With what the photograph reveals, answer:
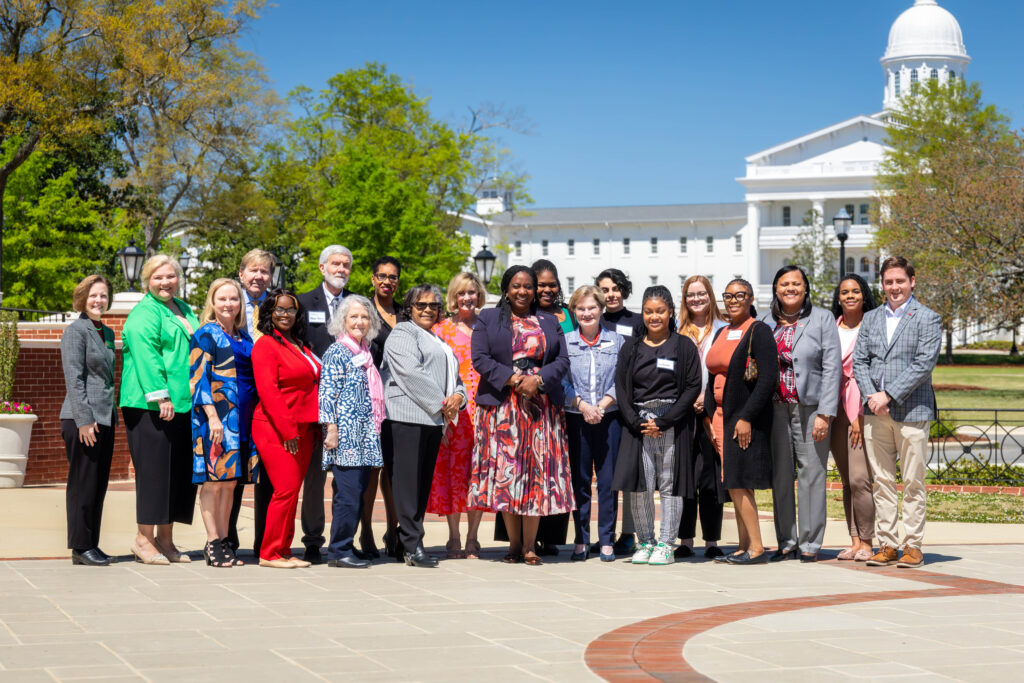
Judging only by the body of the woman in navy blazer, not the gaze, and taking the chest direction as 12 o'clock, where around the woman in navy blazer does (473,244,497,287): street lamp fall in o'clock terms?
The street lamp is roughly at 6 o'clock from the woman in navy blazer.

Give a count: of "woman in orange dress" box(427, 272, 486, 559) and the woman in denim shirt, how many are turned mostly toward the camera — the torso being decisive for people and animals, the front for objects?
2

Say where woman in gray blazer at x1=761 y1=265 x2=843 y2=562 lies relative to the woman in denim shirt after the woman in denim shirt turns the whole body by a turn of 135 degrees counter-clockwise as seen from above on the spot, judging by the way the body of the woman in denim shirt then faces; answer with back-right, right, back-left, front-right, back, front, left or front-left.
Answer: front-right

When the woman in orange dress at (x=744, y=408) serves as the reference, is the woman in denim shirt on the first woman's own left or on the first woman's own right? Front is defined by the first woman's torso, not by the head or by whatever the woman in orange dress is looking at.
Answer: on the first woman's own right

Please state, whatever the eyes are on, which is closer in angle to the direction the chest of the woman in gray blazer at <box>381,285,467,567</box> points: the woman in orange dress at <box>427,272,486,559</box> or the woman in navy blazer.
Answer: the woman in navy blazer

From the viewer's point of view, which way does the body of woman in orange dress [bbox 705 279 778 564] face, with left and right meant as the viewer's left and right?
facing the viewer and to the left of the viewer

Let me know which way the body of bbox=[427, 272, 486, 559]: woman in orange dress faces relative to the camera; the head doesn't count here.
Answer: toward the camera

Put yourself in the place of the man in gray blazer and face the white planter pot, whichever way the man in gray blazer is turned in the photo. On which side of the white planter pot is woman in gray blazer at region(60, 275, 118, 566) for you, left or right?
left

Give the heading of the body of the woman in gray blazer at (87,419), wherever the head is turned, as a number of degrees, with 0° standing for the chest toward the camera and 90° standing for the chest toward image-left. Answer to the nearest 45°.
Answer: approximately 315°

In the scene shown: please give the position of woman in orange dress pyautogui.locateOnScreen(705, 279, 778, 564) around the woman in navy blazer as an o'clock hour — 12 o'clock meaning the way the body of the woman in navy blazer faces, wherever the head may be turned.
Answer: The woman in orange dress is roughly at 9 o'clock from the woman in navy blazer.

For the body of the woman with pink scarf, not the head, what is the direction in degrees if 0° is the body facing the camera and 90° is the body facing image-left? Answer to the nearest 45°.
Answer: approximately 315°

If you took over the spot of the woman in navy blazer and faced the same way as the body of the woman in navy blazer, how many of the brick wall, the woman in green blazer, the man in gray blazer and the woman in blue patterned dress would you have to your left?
1
